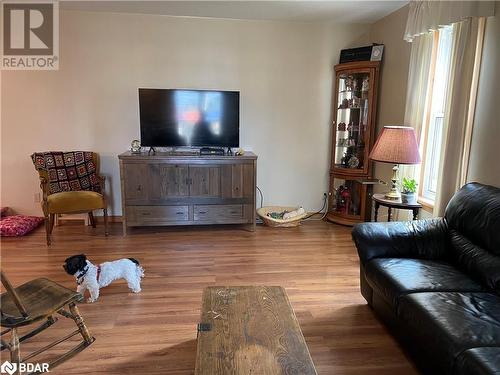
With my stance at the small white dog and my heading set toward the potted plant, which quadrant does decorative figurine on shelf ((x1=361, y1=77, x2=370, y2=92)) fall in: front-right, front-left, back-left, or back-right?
front-left

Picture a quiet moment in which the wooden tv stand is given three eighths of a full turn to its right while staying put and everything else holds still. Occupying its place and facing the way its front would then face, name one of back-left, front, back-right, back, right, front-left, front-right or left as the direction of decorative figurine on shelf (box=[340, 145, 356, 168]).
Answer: back-right

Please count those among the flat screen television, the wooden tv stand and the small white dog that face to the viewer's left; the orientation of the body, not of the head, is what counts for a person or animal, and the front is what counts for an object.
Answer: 1

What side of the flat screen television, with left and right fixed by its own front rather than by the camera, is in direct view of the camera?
front

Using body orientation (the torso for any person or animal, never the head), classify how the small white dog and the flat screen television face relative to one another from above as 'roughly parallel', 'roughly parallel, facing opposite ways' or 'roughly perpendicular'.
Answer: roughly perpendicular

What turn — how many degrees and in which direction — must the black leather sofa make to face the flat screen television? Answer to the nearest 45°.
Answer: approximately 90° to its right

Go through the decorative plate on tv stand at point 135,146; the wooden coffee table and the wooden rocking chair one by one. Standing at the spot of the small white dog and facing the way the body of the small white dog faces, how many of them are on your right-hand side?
1

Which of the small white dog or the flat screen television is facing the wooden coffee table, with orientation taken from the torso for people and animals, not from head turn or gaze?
the flat screen television

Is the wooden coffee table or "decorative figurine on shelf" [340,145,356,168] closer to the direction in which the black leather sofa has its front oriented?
the wooden coffee table

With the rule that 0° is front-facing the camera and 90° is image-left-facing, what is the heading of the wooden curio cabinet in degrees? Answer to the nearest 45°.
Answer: approximately 45°

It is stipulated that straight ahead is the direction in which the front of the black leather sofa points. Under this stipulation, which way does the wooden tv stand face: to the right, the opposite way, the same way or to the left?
to the left

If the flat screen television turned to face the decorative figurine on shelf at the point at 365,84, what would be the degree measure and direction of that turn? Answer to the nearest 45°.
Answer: approximately 90° to its left

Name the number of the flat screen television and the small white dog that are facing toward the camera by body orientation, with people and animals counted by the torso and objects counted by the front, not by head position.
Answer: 1

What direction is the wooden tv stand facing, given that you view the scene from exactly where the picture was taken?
facing the viewer

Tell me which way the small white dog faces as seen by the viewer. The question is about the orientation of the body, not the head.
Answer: to the viewer's left
